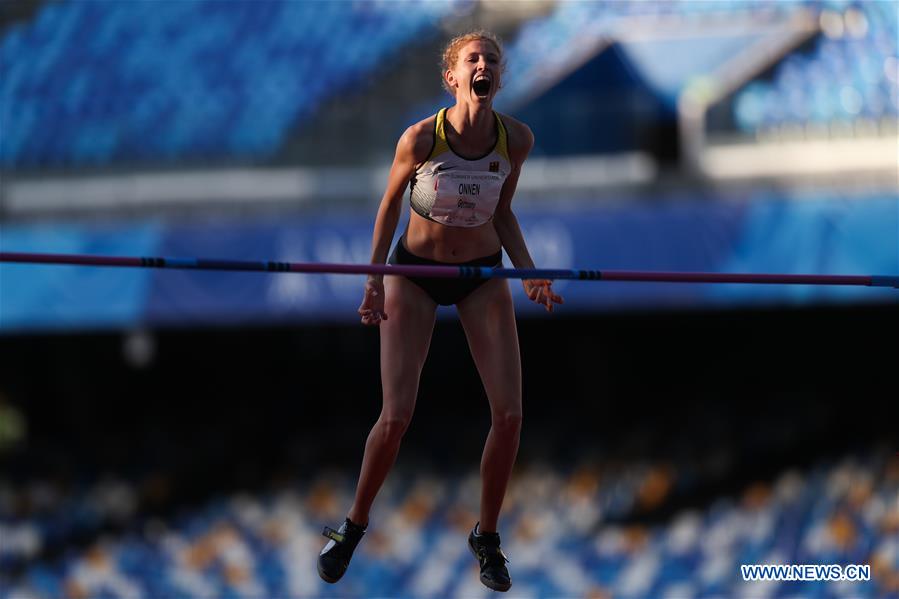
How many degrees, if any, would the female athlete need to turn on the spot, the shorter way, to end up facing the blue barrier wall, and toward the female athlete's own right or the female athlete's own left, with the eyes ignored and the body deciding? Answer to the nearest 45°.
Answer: approximately 180°

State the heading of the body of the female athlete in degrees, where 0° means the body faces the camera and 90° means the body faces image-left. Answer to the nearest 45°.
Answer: approximately 0°
